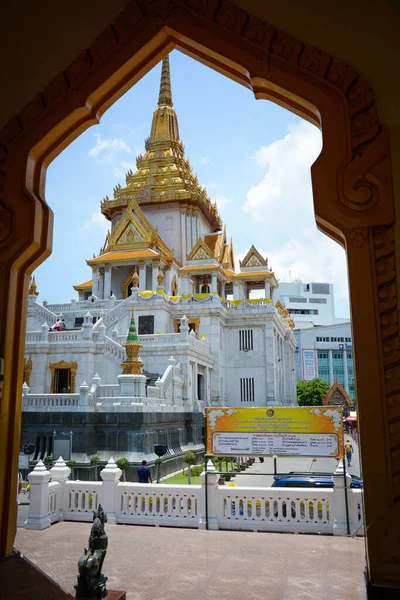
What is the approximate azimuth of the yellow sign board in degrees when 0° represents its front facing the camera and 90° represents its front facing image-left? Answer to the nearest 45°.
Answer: approximately 0°

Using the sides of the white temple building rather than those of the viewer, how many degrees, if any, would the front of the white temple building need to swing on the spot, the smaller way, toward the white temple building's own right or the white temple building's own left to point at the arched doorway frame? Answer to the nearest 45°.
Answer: approximately 45° to the white temple building's own left

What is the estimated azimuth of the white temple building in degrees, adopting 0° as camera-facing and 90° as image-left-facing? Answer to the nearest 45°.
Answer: approximately 45°

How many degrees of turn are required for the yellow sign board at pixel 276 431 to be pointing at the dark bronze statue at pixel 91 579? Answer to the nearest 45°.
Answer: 0° — it already faces it
